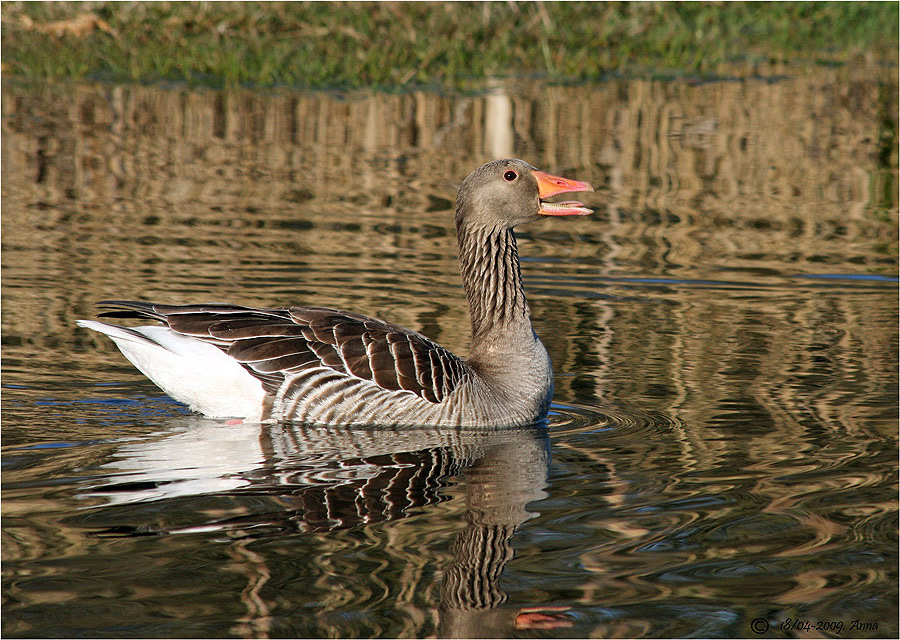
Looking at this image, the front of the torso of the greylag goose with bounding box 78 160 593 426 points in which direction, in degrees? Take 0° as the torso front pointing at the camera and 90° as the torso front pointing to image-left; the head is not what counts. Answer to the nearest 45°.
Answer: approximately 270°
